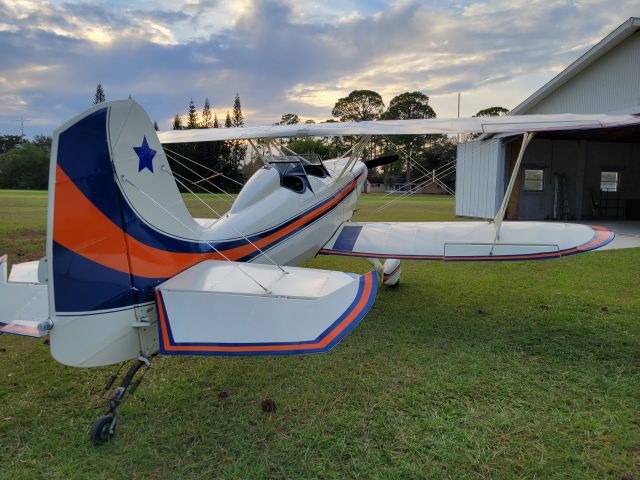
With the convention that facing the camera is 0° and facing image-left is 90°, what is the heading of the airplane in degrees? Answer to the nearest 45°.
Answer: approximately 225°
